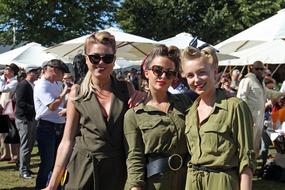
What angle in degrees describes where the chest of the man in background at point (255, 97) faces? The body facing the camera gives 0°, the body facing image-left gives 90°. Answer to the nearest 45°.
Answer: approximately 315°

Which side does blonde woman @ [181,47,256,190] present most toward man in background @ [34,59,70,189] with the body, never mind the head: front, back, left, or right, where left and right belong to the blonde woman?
right

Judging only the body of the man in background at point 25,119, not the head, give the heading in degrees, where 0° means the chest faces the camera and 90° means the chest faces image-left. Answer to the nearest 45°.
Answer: approximately 270°
